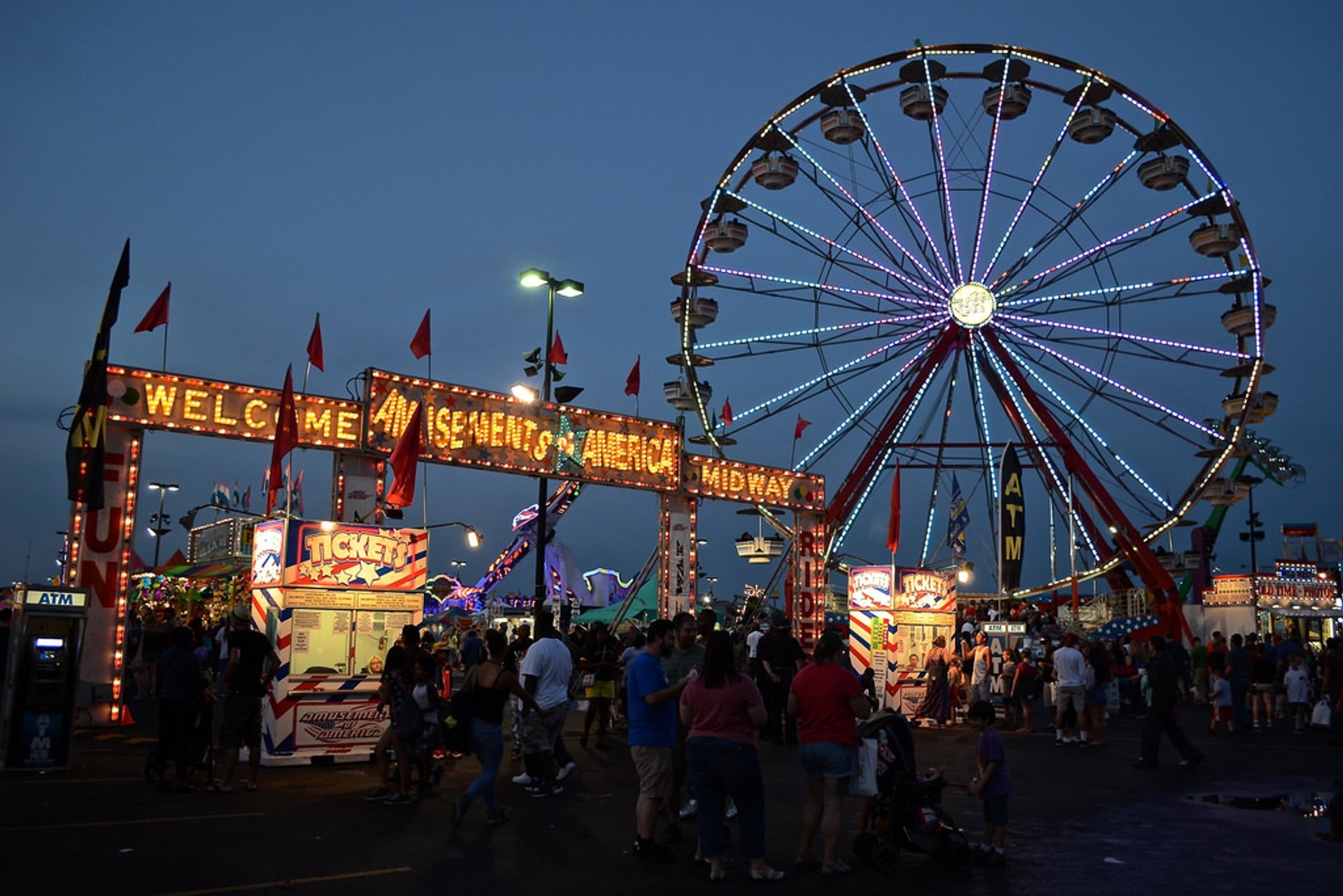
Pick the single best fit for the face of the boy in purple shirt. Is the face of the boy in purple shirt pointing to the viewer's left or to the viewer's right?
to the viewer's left

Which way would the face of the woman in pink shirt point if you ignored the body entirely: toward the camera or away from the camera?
away from the camera

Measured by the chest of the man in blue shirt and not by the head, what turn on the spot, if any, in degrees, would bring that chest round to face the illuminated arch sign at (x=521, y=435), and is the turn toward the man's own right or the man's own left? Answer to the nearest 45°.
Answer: approximately 90° to the man's own left

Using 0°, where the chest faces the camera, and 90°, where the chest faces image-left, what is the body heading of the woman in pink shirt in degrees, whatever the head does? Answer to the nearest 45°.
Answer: approximately 180°

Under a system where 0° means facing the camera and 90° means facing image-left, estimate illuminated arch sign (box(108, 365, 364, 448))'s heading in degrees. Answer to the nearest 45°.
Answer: approximately 315°

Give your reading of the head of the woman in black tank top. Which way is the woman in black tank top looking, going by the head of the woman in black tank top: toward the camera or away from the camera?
away from the camera

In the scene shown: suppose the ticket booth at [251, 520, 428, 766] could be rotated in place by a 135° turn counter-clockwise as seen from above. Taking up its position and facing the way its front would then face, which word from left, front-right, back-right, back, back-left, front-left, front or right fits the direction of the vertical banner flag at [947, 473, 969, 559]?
front
